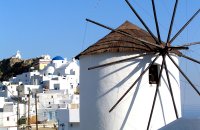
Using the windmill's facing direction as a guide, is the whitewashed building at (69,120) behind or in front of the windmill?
behind

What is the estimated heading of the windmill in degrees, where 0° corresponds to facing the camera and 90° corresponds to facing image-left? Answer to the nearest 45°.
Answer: approximately 315°

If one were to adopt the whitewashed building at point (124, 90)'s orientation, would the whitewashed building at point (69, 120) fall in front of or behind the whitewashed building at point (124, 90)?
behind
